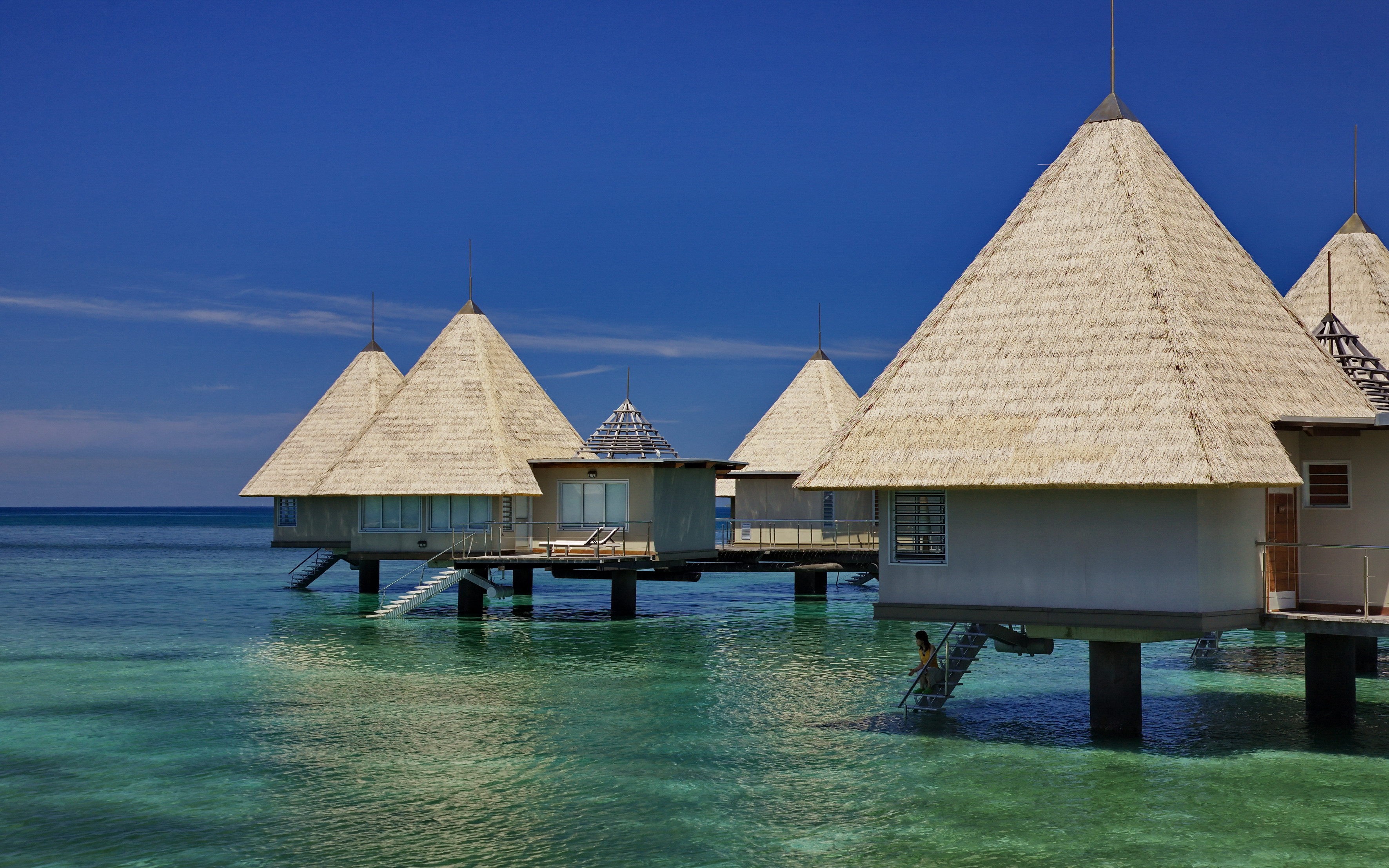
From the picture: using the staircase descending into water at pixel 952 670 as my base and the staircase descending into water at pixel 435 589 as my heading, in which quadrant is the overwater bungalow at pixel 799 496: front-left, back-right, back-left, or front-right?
front-right

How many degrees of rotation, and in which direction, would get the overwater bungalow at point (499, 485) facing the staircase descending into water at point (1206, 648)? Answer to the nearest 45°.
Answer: approximately 45° to its left

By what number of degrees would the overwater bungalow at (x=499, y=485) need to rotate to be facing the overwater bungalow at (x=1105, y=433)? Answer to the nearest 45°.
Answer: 0° — it already faces it

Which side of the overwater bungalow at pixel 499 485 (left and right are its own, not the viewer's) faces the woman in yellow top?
front

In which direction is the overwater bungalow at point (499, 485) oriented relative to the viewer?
toward the camera

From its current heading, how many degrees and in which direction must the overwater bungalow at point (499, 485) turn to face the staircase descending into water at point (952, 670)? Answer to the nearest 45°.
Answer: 0° — it already faces it

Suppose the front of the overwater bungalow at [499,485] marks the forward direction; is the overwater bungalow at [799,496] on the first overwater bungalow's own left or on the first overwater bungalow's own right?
on the first overwater bungalow's own left
